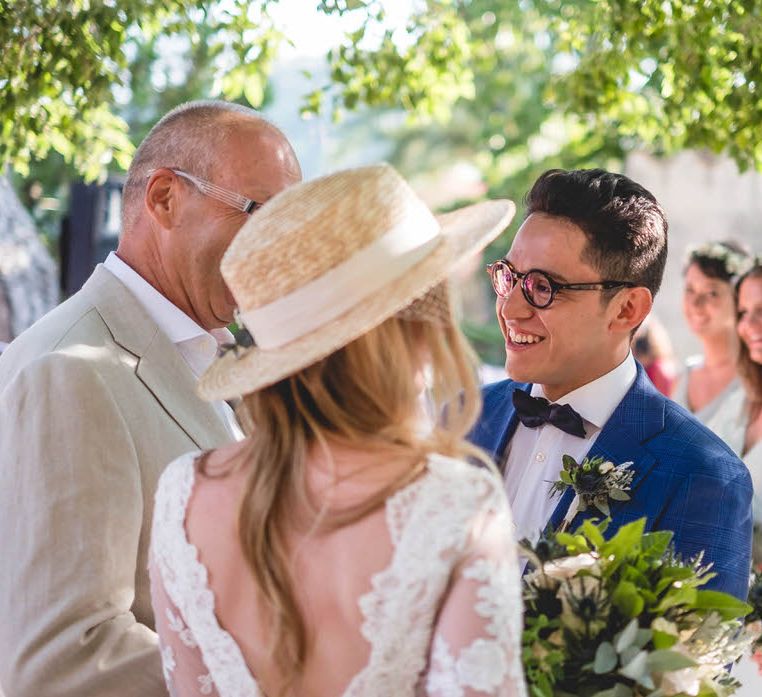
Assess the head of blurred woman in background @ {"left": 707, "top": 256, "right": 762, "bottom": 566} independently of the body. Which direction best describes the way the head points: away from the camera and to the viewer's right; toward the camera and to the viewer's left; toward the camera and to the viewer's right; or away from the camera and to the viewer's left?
toward the camera and to the viewer's left

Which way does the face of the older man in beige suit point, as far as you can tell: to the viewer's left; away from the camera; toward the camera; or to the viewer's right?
to the viewer's right

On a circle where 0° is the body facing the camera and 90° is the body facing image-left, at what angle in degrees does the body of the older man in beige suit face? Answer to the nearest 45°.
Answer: approximately 270°

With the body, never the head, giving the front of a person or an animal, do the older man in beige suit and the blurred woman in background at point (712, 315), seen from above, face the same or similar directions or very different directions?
very different directions

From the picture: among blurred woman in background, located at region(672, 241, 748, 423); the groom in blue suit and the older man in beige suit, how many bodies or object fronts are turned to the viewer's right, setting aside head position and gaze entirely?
1

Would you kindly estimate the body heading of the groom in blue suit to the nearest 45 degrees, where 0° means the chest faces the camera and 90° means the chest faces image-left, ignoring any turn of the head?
approximately 45°

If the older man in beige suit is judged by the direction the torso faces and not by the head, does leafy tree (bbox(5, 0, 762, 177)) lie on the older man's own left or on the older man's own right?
on the older man's own left

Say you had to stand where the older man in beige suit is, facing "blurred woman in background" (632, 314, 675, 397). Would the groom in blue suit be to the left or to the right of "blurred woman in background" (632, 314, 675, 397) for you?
right

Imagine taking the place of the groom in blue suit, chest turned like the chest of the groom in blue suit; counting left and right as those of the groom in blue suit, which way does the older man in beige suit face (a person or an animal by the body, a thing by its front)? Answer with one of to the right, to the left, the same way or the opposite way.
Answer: the opposite way

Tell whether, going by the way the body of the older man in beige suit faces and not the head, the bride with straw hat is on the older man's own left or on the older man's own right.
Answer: on the older man's own right
